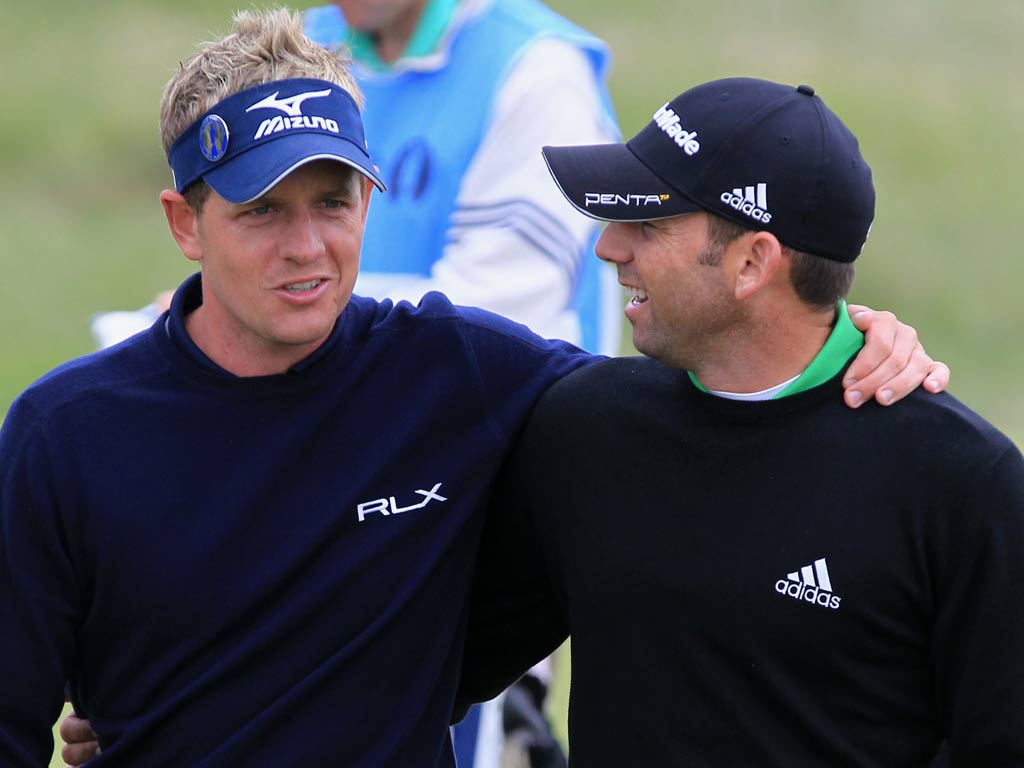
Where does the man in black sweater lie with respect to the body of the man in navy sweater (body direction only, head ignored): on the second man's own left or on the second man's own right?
on the second man's own left

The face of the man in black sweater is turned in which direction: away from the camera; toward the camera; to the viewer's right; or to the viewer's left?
to the viewer's left

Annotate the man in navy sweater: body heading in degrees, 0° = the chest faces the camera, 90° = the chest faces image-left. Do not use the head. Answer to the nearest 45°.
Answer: approximately 0°
